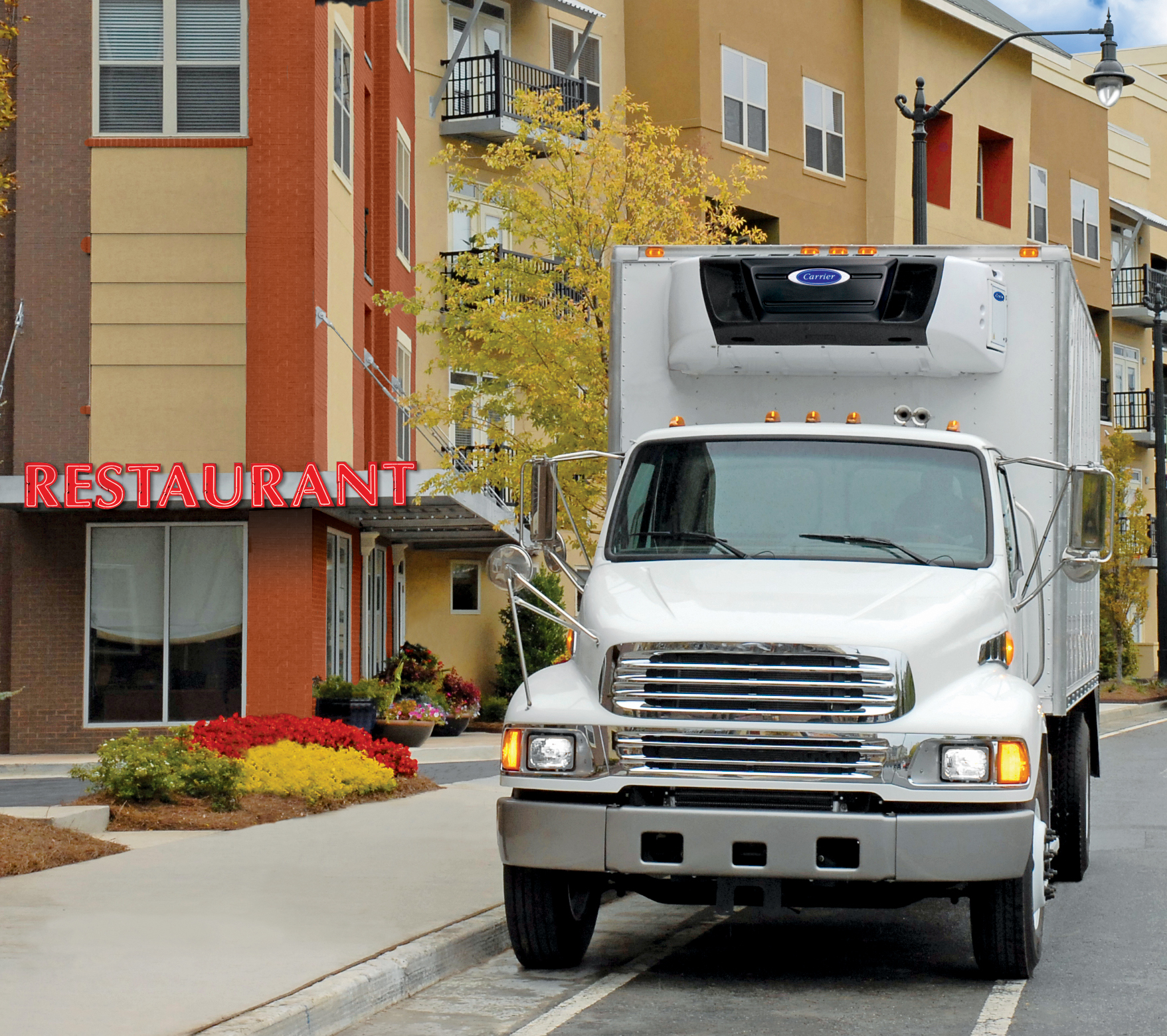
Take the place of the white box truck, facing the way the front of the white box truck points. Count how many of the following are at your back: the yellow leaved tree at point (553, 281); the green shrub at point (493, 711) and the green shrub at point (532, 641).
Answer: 3

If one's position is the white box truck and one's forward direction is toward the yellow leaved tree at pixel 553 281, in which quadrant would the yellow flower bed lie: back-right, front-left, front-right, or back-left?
front-left

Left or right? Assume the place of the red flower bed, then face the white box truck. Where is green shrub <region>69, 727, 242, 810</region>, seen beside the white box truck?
right

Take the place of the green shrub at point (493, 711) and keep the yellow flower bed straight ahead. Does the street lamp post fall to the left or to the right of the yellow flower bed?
left

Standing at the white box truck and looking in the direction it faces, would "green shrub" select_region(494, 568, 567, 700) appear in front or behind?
behind

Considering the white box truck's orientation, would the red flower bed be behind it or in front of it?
behind

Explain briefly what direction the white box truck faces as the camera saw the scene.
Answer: facing the viewer

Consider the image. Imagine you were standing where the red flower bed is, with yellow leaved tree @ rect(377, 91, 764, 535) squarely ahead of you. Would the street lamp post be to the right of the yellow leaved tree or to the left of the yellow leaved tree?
right

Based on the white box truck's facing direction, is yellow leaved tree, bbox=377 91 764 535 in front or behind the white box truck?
behind

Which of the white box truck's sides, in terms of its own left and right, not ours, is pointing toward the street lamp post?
back

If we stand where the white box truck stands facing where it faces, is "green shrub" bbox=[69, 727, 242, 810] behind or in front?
behind
